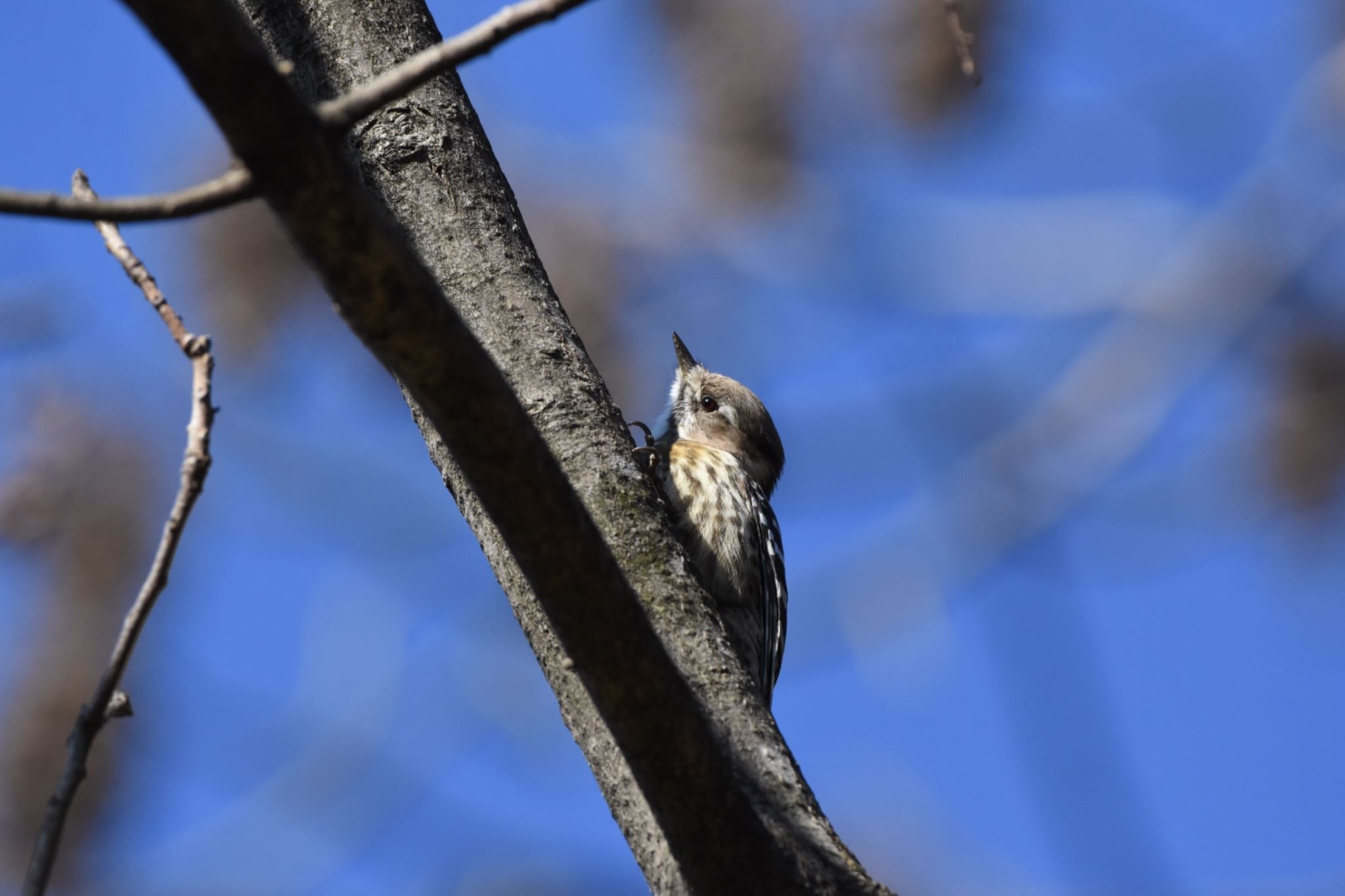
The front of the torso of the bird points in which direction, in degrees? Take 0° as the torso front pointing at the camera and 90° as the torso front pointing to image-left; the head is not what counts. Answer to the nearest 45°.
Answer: approximately 90°
